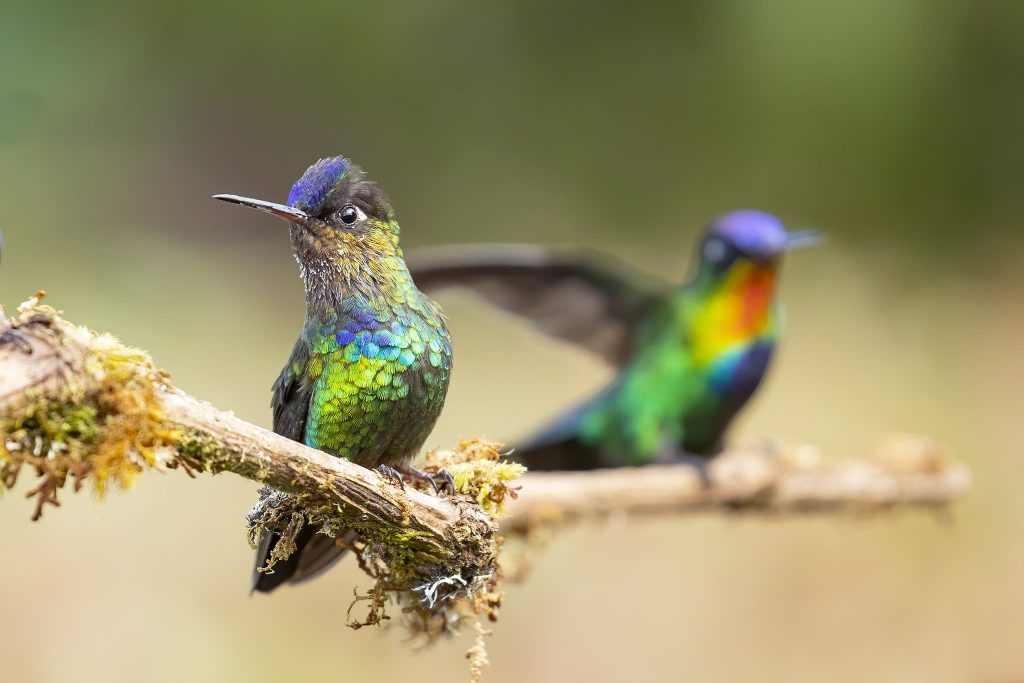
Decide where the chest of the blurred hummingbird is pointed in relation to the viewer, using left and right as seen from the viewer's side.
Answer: facing the viewer and to the right of the viewer

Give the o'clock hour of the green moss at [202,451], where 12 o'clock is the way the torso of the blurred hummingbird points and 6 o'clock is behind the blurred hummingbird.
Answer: The green moss is roughly at 4 o'clock from the blurred hummingbird.
